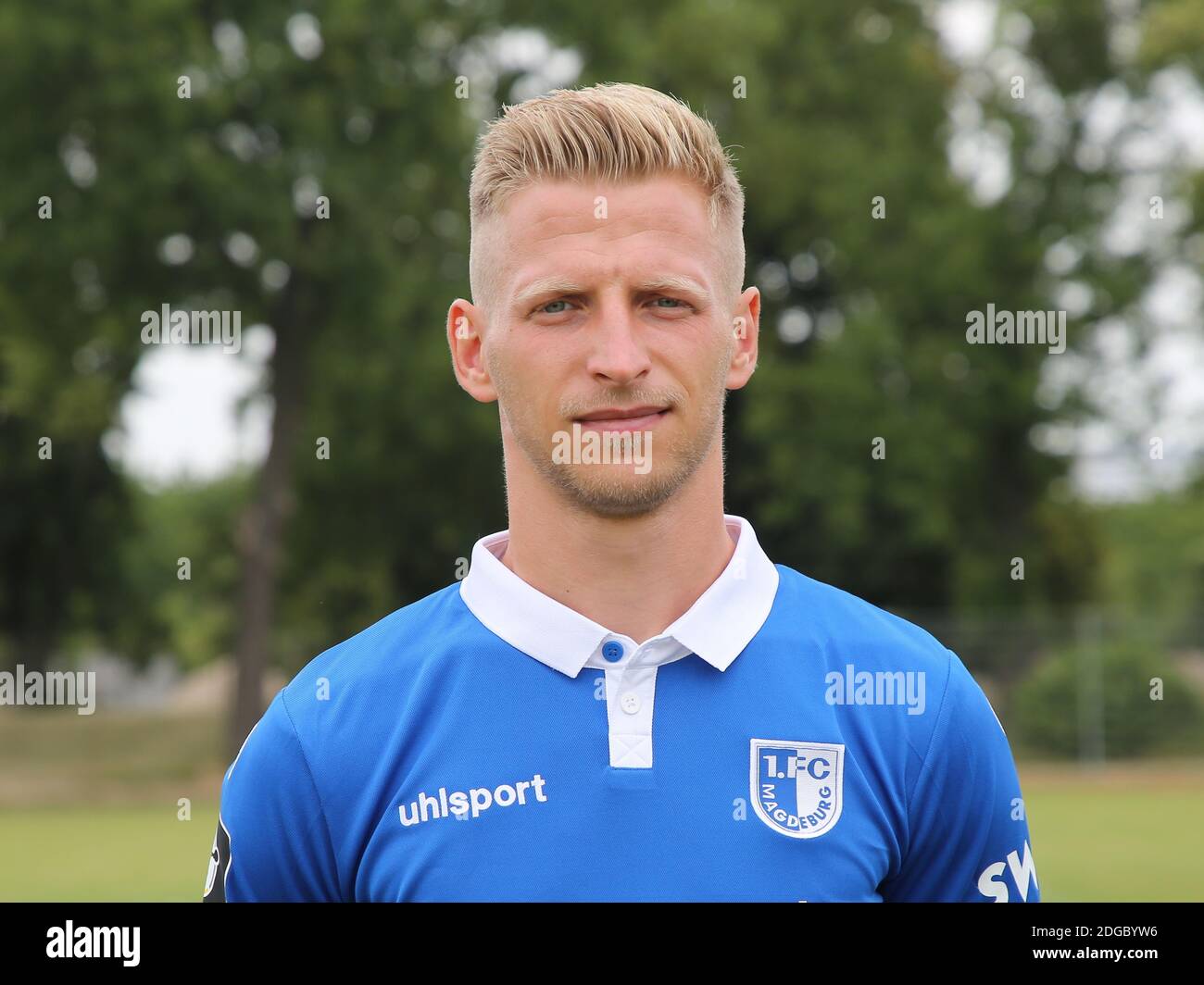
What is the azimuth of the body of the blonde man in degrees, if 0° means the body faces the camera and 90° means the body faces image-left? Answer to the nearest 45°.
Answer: approximately 0°

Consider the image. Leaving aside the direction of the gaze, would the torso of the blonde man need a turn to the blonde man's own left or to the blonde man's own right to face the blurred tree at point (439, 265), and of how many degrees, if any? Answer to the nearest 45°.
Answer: approximately 180°
